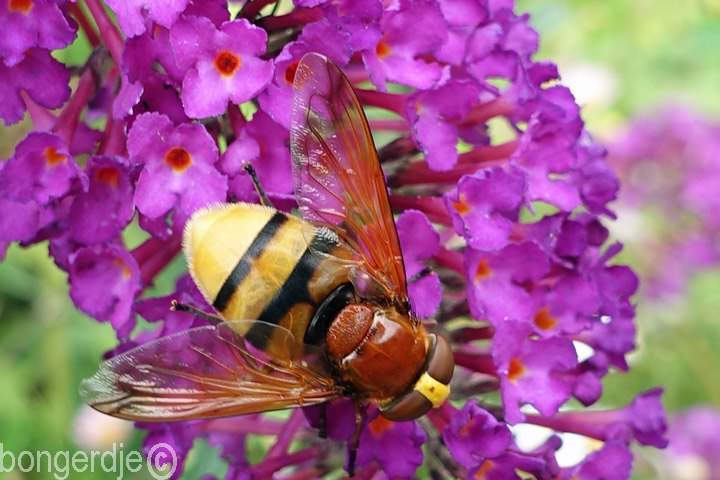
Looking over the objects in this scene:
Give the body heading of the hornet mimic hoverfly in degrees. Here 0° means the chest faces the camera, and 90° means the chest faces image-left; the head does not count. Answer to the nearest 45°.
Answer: approximately 315°

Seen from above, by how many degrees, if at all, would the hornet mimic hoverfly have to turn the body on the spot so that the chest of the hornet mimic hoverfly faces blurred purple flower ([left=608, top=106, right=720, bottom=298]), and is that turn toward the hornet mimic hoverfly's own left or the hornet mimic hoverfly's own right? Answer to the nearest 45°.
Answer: approximately 90° to the hornet mimic hoverfly's own left

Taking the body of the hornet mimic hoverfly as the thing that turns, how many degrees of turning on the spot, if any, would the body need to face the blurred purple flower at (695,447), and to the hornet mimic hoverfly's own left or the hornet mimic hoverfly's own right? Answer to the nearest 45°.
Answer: approximately 90° to the hornet mimic hoverfly's own left
